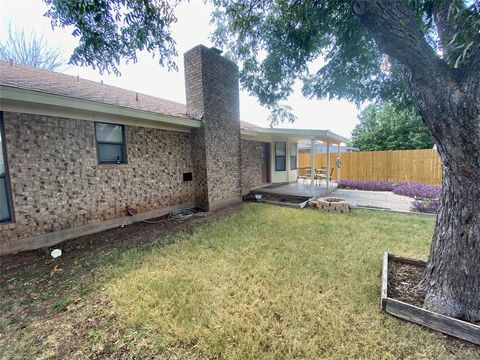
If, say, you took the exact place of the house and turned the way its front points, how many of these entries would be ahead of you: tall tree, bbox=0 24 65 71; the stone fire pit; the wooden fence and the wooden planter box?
1

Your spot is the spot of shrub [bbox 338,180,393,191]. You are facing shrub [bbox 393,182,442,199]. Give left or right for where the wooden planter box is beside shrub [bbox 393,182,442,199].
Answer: right
